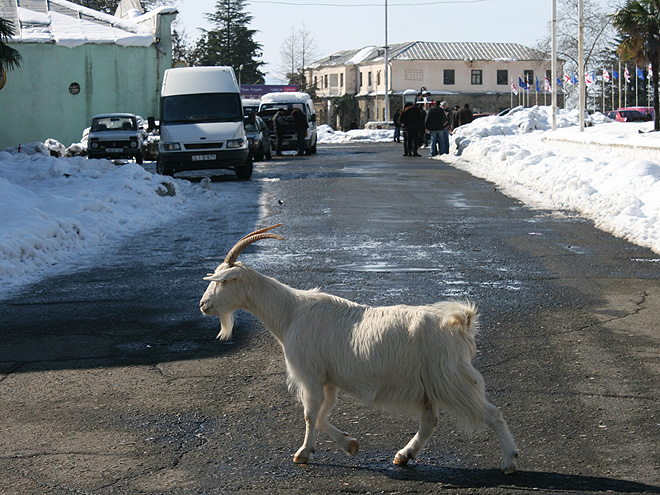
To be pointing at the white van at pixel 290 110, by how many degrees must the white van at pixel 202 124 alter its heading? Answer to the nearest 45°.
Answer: approximately 180°

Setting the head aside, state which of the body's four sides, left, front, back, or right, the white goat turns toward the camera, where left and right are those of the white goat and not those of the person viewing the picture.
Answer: left

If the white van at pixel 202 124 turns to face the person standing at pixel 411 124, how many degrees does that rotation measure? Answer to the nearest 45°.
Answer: approximately 135° to its left

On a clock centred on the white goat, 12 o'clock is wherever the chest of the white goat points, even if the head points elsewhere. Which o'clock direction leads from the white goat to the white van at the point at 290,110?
The white van is roughly at 3 o'clock from the white goat.

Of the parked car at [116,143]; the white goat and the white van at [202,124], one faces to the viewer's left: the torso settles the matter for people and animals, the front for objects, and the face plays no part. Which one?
the white goat
